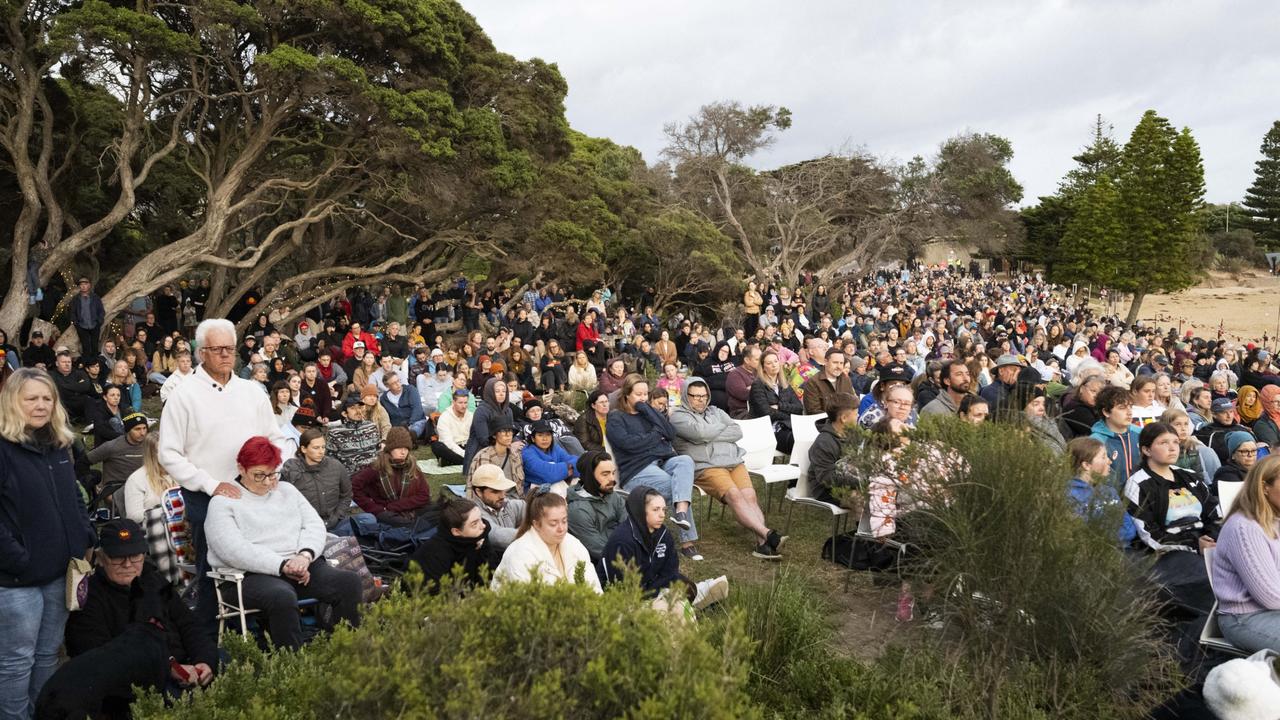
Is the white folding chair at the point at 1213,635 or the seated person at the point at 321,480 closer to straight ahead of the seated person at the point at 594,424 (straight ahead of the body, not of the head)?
the white folding chair

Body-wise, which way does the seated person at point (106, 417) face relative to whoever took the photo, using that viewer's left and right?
facing the viewer and to the right of the viewer

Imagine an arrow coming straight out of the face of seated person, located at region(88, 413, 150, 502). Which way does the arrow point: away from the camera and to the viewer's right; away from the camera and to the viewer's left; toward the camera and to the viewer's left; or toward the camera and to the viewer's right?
toward the camera and to the viewer's right

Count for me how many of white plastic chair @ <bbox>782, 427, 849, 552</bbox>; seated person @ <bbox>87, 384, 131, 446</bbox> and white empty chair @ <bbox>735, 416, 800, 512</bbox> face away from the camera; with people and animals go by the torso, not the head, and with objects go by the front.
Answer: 0

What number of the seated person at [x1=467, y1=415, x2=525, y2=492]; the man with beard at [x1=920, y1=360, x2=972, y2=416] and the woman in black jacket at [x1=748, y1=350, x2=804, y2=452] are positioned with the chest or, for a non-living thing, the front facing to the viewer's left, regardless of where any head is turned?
0

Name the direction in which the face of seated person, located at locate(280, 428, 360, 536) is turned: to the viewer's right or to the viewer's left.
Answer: to the viewer's right

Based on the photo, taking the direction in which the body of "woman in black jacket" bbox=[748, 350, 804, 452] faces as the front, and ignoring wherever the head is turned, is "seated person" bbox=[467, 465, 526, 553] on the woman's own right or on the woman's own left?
on the woman's own right

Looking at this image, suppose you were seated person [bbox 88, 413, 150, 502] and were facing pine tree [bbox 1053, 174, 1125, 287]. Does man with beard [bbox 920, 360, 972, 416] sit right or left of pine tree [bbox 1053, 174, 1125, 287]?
right
